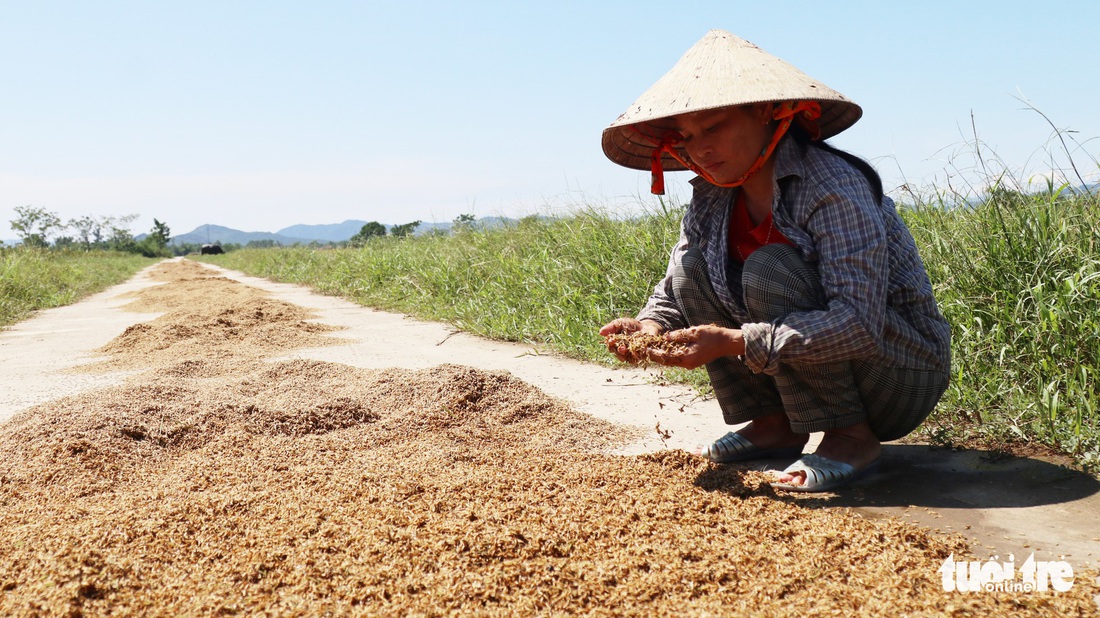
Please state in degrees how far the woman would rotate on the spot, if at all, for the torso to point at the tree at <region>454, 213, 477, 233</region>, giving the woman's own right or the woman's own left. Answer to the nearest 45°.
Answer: approximately 90° to the woman's own right

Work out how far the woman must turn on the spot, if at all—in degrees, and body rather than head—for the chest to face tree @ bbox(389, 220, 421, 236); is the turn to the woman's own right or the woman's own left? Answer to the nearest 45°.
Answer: approximately 90° to the woman's own right

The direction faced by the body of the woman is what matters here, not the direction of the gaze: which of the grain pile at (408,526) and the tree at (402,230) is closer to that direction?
the grain pile

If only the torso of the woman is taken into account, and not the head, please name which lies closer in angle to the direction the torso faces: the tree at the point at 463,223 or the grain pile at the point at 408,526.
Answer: the grain pile

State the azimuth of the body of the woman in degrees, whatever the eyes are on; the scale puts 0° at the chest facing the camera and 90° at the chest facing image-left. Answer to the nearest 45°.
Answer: approximately 45°

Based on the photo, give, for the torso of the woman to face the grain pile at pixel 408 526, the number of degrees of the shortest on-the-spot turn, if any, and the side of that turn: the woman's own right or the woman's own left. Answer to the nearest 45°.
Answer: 0° — they already face it
